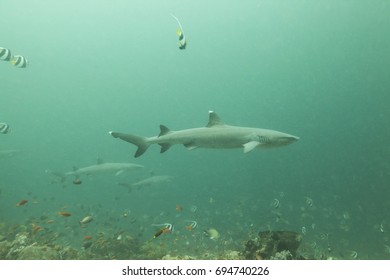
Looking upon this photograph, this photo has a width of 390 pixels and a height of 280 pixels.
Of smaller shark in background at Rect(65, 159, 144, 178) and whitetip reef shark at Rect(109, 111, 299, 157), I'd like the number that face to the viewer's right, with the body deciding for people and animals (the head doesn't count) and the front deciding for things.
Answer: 2

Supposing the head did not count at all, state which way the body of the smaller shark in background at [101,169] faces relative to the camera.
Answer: to the viewer's right

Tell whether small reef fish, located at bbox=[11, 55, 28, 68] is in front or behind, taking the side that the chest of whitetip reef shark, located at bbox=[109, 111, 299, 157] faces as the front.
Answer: behind

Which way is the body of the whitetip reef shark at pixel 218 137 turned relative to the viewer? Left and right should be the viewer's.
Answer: facing to the right of the viewer

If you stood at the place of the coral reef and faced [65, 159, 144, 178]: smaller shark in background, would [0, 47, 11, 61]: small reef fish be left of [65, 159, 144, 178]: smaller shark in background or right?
left

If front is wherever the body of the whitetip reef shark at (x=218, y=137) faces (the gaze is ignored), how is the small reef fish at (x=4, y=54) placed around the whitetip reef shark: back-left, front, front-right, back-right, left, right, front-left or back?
back
